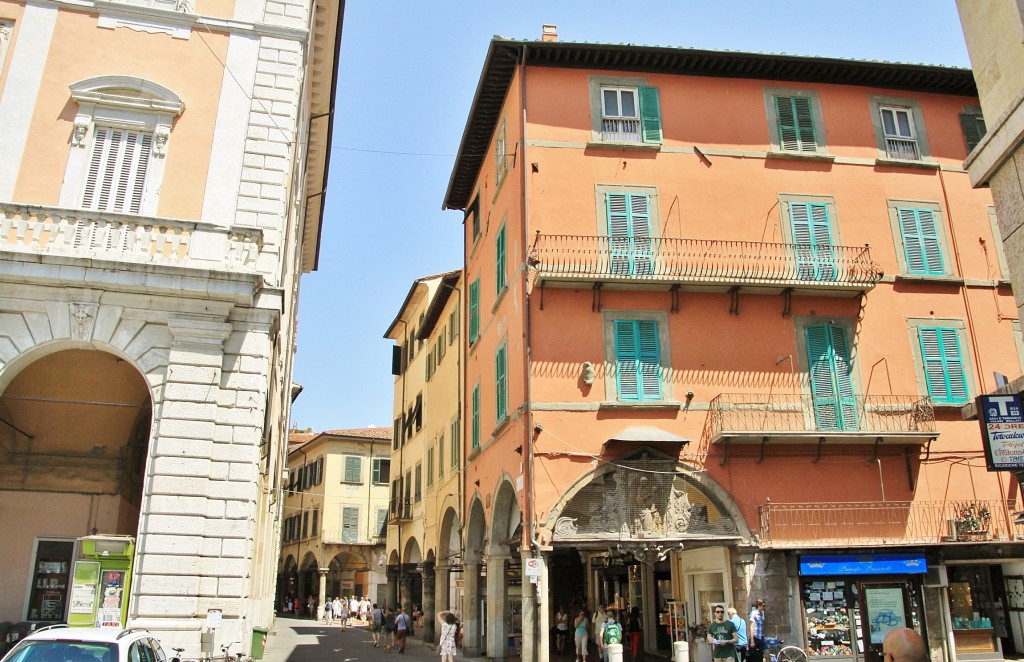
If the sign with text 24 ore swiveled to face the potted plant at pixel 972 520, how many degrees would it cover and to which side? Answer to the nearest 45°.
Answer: approximately 180°

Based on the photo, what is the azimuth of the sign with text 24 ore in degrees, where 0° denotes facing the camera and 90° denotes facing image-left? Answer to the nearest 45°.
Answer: approximately 0°

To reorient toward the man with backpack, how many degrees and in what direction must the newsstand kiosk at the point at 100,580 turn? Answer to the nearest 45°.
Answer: approximately 90° to its left

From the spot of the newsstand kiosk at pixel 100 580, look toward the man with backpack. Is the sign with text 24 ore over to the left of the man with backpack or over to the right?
right

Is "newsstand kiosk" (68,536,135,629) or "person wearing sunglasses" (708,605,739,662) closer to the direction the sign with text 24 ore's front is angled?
the newsstand kiosk

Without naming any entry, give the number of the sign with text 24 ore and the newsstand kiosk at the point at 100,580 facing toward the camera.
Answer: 2

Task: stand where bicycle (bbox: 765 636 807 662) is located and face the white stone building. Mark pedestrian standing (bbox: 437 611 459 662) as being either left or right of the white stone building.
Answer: right

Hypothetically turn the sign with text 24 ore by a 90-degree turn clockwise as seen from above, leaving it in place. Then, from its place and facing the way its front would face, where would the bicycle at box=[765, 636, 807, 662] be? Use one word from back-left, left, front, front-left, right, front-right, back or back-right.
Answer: front-right

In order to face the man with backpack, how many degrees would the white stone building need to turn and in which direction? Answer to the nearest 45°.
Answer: approximately 90° to its left

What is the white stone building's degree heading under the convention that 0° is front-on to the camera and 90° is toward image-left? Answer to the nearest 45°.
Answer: approximately 0°

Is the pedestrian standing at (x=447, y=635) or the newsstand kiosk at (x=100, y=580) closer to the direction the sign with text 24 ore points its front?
the newsstand kiosk
